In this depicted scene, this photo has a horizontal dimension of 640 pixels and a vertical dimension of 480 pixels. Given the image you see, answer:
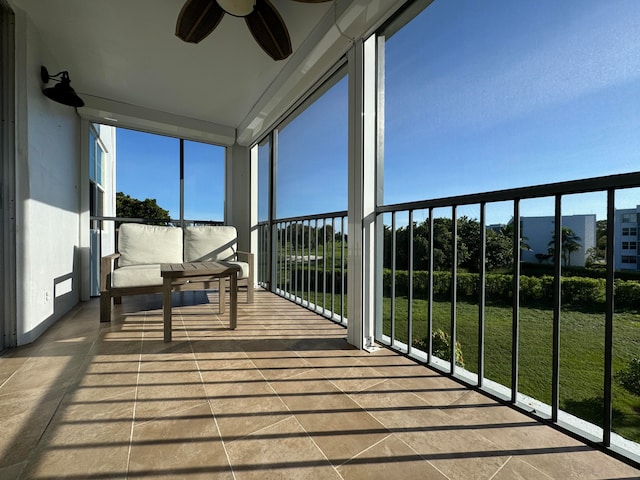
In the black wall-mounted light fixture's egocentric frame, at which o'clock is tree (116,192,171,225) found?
The tree is roughly at 10 o'clock from the black wall-mounted light fixture.

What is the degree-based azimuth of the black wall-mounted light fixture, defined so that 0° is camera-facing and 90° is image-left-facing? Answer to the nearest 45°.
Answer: approximately 270°

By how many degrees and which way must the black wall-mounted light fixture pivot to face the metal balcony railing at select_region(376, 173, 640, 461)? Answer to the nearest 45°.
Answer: approximately 45° to its right

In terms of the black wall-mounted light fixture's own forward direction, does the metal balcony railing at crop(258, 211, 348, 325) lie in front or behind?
in front

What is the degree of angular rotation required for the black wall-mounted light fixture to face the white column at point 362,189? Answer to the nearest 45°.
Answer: approximately 45° to its right
